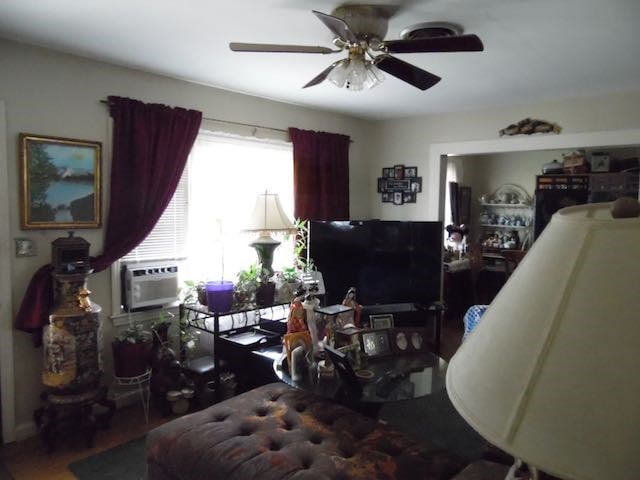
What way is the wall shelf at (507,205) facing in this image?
toward the camera

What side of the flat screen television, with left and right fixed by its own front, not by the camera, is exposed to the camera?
front

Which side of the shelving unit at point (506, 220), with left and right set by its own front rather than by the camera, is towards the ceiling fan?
front

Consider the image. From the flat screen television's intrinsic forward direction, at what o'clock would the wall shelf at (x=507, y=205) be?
The wall shelf is roughly at 7 o'clock from the flat screen television.

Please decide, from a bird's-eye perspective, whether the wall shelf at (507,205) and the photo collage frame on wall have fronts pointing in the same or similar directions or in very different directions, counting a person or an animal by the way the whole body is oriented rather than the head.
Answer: same or similar directions

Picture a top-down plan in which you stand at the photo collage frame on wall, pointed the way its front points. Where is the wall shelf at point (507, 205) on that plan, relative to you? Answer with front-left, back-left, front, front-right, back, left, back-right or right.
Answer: back-left

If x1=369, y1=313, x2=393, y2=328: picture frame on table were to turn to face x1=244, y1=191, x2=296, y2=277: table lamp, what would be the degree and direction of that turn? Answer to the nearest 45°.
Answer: approximately 135° to its right

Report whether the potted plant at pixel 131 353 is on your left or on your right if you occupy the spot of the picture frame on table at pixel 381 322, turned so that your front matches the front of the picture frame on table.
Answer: on your right

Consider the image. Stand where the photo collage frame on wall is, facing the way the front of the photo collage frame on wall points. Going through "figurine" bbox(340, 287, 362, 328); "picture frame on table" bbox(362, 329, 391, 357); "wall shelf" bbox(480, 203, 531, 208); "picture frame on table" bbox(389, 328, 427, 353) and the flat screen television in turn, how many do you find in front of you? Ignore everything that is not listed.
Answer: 4

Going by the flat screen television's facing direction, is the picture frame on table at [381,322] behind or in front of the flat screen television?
in front

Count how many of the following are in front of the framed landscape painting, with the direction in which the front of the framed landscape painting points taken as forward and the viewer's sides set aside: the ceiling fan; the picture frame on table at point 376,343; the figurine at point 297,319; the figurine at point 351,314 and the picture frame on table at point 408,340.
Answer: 5

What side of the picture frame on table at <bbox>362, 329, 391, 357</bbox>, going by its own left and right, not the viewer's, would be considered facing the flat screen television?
back

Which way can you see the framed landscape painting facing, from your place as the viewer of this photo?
facing the viewer and to the right of the viewer

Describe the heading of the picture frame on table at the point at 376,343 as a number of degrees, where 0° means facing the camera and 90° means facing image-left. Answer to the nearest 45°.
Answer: approximately 0°

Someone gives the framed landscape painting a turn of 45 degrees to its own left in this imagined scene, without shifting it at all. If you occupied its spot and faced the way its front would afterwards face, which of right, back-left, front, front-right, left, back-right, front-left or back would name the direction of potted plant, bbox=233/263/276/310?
front

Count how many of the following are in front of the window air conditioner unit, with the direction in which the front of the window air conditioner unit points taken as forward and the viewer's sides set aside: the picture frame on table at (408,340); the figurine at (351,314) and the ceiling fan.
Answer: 3

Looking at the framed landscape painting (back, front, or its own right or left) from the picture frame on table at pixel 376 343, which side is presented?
front

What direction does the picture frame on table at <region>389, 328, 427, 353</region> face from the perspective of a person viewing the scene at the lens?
facing the viewer

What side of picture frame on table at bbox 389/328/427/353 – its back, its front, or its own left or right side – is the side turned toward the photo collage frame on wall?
back
